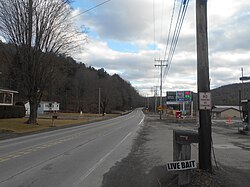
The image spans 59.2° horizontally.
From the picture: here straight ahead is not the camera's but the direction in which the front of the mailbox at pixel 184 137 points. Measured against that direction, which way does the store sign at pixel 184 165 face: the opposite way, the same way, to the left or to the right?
to the left

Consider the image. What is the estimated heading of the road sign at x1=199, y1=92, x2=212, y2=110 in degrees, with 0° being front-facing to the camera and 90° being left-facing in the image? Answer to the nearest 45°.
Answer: approximately 0°

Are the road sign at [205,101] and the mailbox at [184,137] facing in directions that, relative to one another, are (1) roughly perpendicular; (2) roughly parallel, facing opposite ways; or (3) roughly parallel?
roughly perpendicular

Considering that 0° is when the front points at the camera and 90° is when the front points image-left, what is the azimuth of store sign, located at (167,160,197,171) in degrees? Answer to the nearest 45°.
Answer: approximately 0°

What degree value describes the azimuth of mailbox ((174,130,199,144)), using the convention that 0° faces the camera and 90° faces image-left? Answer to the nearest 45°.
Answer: approximately 90°
